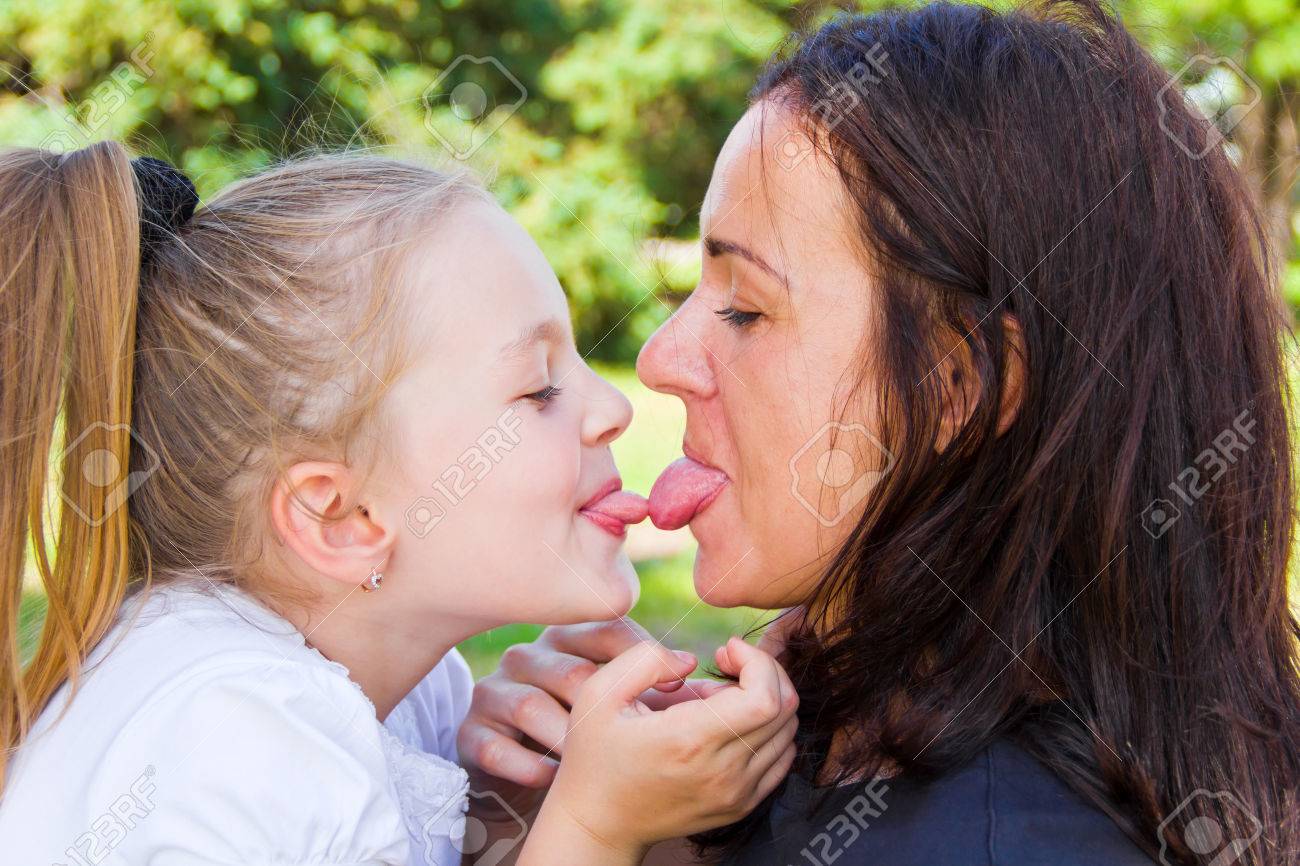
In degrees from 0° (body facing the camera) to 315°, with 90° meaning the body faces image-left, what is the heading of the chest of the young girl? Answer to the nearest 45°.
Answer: approximately 270°

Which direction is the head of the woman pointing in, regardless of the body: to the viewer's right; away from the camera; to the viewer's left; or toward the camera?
to the viewer's left

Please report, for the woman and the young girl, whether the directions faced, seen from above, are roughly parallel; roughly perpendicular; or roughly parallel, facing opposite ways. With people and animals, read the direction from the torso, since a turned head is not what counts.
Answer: roughly parallel, facing opposite ways

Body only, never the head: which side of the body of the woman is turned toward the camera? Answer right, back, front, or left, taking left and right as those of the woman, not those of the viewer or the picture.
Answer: left

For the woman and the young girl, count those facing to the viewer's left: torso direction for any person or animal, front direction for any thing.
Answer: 1

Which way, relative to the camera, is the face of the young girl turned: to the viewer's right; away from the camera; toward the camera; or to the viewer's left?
to the viewer's right

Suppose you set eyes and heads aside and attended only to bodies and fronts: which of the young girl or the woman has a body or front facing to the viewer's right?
the young girl

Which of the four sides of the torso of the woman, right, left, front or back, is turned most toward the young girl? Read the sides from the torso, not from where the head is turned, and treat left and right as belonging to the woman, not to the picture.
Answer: front
